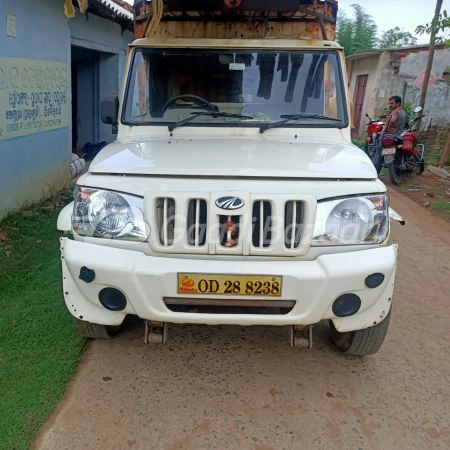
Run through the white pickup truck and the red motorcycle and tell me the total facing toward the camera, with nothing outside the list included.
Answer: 1

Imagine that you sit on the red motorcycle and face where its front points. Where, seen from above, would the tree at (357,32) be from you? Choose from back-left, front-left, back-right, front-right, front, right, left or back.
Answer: front-left

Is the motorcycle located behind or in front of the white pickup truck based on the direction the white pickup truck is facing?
behind

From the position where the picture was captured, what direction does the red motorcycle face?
facing away from the viewer and to the right of the viewer

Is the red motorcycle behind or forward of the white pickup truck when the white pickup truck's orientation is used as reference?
behind

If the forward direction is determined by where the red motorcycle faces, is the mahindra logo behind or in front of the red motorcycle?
behind

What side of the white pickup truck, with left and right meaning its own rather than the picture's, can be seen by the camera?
front

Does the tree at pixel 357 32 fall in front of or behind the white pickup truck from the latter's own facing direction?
behind

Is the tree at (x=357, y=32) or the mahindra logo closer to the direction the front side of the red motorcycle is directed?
the tree
